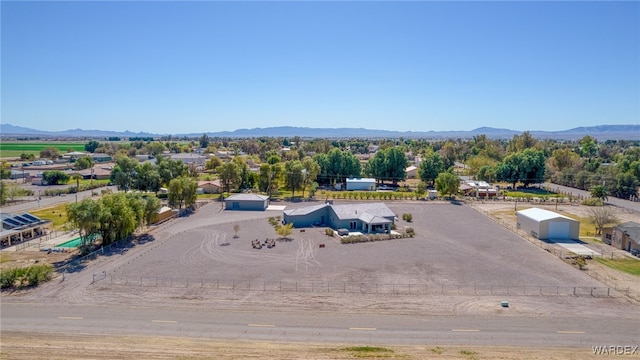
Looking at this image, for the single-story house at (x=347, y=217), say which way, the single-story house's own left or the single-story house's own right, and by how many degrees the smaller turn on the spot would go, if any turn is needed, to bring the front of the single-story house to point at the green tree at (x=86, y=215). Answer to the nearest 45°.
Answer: approximately 45° to the single-story house's own right

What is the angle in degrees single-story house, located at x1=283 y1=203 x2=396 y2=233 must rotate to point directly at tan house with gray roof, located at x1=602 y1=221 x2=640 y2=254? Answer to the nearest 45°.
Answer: approximately 90° to its left

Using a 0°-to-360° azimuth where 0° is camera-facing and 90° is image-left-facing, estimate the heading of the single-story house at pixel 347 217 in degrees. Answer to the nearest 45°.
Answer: approximately 0°

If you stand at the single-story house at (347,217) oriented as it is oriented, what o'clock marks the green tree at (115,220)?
The green tree is roughly at 2 o'clock from the single-story house.

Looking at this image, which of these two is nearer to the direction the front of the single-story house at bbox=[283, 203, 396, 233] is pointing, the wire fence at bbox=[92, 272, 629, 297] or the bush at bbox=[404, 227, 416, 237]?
the wire fence

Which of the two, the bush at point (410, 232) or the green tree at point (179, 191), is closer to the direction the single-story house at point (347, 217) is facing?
the bush

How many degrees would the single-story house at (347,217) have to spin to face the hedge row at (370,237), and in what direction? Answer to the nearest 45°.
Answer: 0° — it already faces it

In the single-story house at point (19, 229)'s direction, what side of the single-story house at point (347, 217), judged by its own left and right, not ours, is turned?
right

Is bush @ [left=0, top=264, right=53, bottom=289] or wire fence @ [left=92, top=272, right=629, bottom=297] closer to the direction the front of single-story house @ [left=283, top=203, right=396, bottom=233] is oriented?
the wire fence

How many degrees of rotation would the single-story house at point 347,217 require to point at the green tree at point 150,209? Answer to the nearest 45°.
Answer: approximately 90° to its right
